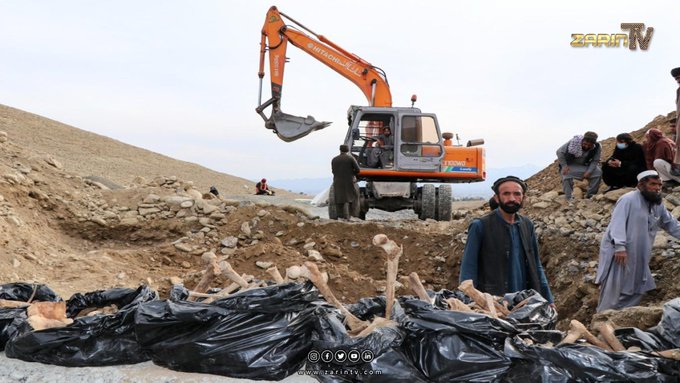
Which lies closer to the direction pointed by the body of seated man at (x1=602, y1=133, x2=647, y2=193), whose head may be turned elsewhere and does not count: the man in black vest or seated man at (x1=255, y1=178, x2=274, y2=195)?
the man in black vest

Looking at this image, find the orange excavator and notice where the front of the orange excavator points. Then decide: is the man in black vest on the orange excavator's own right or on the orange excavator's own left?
on the orange excavator's own left

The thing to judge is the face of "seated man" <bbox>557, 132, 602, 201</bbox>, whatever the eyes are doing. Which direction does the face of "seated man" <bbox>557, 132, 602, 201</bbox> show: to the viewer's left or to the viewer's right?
to the viewer's left

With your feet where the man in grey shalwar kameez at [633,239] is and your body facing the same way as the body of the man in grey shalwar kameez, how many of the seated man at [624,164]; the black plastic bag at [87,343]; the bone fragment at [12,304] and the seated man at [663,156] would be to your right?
2
